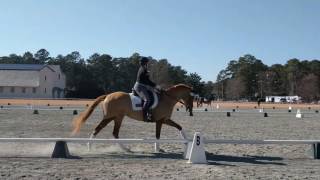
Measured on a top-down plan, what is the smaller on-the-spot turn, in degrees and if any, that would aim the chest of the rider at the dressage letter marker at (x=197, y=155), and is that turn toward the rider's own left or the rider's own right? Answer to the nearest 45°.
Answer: approximately 45° to the rider's own right

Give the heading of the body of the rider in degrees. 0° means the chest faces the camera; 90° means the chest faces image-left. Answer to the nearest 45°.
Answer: approximately 270°
